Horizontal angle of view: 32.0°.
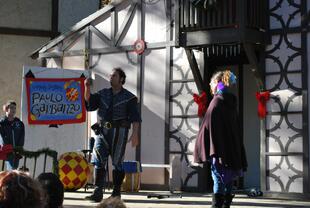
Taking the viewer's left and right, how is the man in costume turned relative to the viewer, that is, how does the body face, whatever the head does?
facing the viewer and to the left of the viewer
